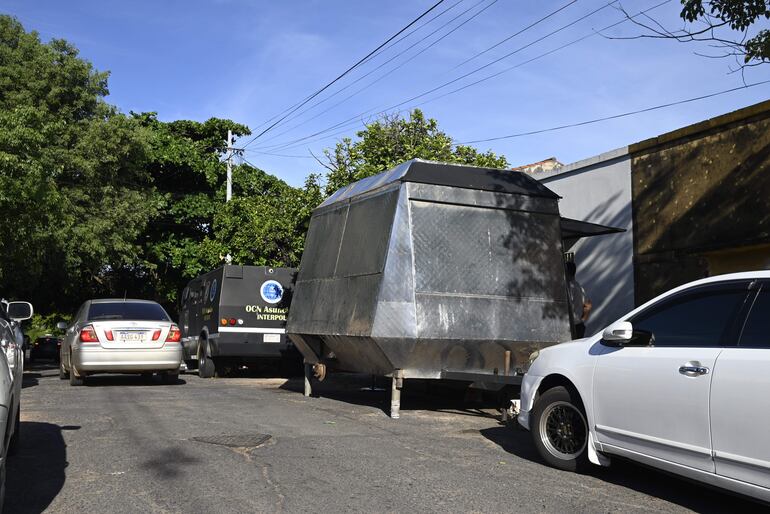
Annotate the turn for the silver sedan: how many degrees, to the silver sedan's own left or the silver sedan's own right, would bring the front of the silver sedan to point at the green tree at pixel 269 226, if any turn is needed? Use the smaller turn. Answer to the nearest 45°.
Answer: approximately 45° to the silver sedan's own right

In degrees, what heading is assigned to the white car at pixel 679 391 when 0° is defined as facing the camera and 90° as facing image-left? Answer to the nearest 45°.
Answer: approximately 135°

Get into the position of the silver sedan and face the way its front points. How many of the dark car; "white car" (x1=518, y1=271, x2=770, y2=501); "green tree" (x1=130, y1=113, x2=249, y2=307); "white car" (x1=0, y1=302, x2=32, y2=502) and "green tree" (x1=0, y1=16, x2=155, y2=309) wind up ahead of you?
3

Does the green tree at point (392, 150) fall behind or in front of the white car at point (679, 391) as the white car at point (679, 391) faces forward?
in front

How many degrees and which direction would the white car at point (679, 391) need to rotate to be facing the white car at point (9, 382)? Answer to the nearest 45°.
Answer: approximately 90° to its left

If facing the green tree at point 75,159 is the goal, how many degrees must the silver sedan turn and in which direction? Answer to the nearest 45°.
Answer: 0° — it already faces it

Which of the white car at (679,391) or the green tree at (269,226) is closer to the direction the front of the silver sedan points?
the green tree

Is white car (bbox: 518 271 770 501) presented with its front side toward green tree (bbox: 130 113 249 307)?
yes

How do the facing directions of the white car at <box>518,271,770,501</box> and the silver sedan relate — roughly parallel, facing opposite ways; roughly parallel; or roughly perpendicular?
roughly parallel

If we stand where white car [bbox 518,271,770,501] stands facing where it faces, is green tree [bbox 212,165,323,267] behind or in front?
in front

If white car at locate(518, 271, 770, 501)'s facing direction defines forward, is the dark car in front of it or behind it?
in front

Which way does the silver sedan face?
away from the camera

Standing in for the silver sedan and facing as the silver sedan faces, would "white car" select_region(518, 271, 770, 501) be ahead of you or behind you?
behind

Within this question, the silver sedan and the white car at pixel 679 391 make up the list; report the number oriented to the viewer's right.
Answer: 0

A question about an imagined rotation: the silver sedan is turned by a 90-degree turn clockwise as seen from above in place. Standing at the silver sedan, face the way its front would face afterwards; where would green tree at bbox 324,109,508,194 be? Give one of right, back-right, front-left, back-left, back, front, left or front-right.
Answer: front

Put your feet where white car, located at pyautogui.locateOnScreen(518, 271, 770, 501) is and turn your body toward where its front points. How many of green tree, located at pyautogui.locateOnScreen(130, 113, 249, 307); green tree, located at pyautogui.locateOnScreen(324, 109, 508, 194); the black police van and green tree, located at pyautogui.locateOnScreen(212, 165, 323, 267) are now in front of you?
4

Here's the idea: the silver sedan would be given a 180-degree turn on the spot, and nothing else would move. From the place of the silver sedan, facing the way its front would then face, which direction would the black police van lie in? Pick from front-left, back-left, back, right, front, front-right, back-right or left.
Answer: back-left
